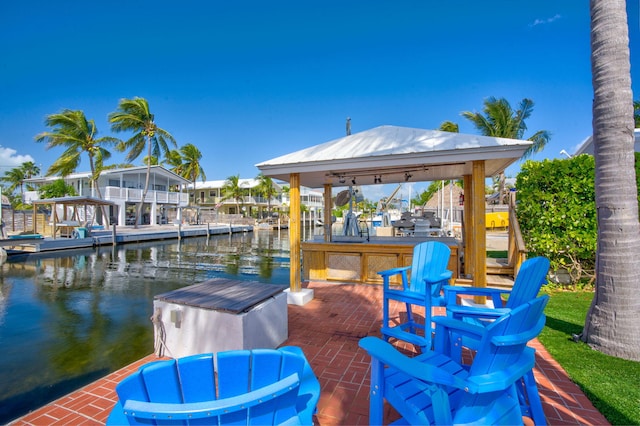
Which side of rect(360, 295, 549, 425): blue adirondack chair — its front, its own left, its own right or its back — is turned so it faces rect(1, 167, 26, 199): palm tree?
front

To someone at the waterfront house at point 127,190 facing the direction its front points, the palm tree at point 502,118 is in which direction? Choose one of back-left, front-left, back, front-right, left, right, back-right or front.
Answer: front

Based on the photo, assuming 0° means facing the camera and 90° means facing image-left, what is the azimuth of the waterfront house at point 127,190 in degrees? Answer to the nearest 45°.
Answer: approximately 315°

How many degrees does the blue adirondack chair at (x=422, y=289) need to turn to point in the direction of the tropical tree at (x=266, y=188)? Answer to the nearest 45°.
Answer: approximately 90° to its right

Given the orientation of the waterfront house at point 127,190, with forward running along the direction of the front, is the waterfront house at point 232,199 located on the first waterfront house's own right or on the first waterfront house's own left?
on the first waterfront house's own left

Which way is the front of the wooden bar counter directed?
toward the camera

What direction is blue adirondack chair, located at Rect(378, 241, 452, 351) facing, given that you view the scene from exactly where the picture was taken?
facing the viewer and to the left of the viewer

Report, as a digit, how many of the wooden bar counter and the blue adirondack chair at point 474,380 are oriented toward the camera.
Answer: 1

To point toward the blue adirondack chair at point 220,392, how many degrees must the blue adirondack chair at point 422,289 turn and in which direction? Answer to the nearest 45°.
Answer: approximately 45° to its left

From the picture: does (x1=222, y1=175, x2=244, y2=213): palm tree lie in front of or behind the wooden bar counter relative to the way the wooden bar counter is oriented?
behind

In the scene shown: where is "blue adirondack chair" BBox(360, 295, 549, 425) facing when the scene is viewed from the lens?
facing away from the viewer and to the left of the viewer

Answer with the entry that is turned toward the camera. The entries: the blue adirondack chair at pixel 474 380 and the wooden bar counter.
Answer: the wooden bar counter

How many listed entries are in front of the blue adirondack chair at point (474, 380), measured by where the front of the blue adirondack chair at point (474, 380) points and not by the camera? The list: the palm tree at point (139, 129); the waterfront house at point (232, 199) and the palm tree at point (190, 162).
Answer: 3

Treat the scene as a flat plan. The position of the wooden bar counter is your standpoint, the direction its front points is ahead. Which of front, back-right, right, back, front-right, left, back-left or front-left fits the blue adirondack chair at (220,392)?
front

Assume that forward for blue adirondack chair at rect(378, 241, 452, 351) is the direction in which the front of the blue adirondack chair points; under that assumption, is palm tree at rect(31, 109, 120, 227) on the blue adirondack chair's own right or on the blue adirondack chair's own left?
on the blue adirondack chair's own right

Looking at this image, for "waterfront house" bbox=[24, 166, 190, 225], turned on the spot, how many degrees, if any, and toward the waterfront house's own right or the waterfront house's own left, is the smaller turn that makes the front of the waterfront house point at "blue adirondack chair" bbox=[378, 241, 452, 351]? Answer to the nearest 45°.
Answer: approximately 45° to the waterfront house's own right
